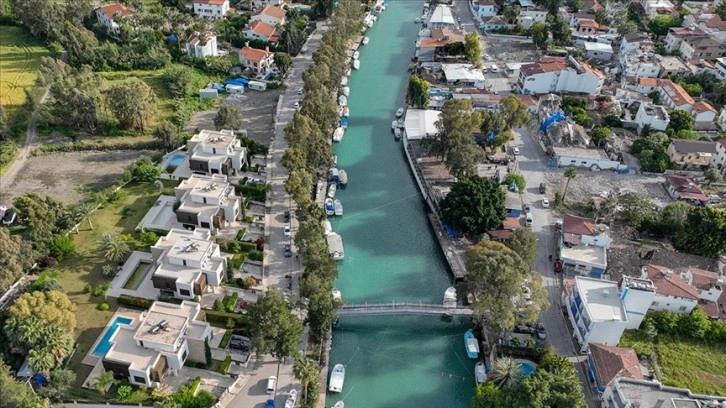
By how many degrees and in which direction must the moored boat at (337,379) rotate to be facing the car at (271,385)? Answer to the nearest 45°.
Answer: approximately 90° to its left

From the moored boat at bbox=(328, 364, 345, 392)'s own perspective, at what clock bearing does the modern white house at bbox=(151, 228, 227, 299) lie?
The modern white house is roughly at 10 o'clock from the moored boat.

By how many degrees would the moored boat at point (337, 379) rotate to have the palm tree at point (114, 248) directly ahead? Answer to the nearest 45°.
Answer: approximately 45° to its left

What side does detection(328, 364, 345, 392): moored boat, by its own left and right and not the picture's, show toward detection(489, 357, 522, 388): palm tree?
right

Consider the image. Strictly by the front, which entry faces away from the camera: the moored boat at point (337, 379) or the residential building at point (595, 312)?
the moored boat

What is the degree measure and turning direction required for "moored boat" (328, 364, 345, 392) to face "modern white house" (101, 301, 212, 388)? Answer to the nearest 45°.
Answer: approximately 90° to its left

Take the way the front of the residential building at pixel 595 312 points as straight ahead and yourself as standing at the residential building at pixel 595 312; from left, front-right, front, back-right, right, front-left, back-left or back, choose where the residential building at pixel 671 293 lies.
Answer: back-right

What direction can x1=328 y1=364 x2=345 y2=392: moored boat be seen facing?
away from the camera

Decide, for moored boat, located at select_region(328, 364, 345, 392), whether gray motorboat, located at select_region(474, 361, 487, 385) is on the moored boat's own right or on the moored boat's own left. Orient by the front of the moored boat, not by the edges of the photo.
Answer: on the moored boat's own right

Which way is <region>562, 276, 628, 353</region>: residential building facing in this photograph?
to the viewer's left

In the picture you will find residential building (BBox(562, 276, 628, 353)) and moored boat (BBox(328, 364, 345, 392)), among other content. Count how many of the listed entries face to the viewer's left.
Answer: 1

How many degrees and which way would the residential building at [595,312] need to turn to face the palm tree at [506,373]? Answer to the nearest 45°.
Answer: approximately 45° to its left

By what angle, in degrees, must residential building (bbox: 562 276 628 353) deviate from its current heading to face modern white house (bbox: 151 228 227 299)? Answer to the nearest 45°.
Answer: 0° — it already faces it

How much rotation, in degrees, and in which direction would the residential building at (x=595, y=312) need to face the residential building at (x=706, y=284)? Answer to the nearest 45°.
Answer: approximately 135° to its right
